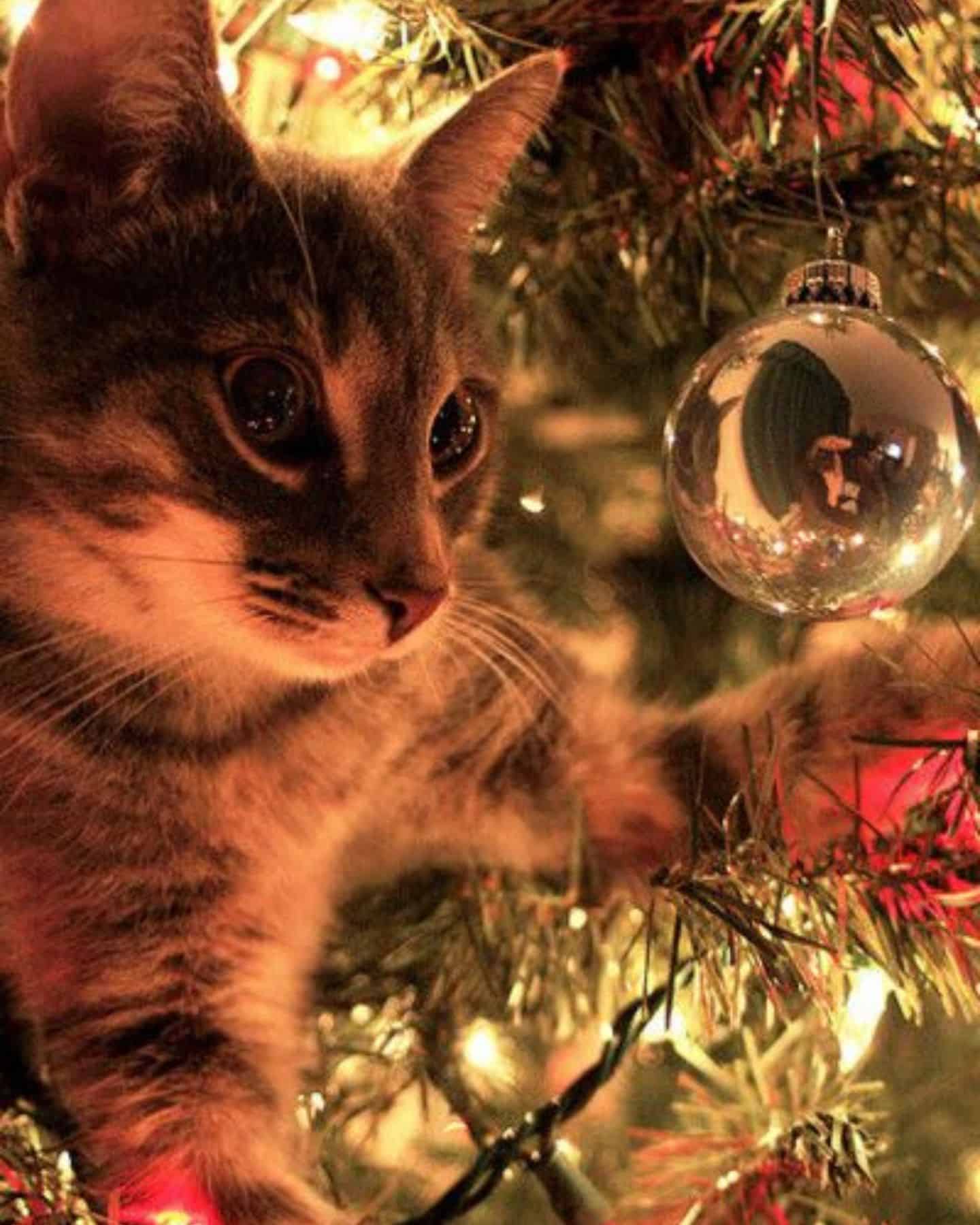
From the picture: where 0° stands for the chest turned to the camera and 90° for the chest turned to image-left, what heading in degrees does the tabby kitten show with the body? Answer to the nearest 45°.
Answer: approximately 315°
